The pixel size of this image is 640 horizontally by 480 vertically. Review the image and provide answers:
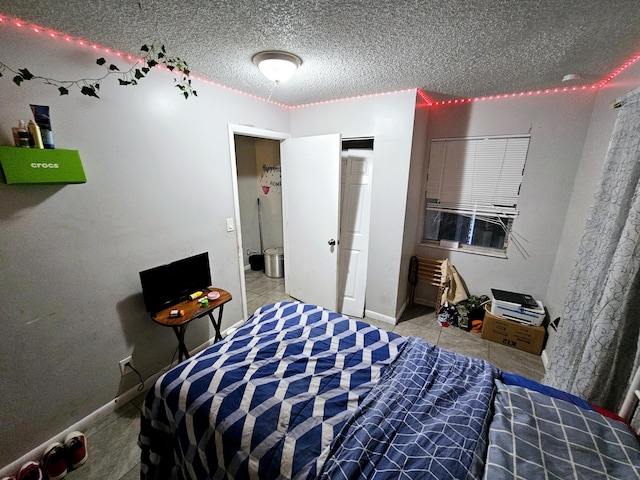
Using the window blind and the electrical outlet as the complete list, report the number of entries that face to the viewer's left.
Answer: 0

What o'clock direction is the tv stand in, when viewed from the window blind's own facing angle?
The tv stand is roughly at 1 o'clock from the window blind.

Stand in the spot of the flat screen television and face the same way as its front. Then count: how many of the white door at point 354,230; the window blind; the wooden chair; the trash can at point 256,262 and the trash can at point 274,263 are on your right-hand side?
0

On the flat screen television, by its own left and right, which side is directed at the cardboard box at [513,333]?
front

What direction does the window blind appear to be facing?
toward the camera

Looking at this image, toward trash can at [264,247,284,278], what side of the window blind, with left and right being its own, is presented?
right

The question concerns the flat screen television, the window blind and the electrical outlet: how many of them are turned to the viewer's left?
0

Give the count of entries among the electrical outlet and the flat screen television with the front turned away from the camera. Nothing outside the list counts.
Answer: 0

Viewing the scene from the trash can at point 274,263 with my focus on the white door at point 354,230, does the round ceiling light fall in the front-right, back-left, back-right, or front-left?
front-right

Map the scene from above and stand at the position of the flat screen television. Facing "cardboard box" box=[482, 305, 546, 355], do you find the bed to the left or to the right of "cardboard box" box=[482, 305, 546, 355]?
right

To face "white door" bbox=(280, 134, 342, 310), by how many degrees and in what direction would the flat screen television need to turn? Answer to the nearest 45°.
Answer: approximately 45° to its left

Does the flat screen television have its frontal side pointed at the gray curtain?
yes

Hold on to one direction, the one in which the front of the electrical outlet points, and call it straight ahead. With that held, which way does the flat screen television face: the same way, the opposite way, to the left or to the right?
the same way

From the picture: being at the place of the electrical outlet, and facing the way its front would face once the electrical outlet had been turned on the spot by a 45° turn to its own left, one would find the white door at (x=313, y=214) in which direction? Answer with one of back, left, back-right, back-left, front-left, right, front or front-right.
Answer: front

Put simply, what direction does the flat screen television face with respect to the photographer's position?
facing the viewer and to the right of the viewer

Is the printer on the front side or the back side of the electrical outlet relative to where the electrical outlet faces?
on the front side

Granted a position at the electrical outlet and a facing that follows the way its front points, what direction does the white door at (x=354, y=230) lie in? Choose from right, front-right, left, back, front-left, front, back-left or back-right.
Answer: front-left
